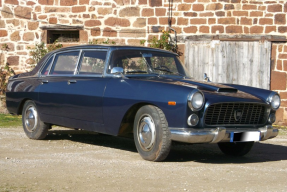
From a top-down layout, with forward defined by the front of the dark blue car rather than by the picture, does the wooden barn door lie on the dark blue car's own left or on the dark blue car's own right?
on the dark blue car's own left

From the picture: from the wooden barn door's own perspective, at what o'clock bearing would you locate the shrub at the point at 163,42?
The shrub is roughly at 3 o'clock from the wooden barn door.

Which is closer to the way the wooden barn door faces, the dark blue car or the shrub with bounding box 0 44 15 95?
the dark blue car

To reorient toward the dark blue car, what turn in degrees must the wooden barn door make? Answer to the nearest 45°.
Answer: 0° — it already faces it

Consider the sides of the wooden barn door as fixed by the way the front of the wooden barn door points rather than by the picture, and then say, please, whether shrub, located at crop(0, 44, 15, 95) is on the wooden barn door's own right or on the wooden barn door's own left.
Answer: on the wooden barn door's own right

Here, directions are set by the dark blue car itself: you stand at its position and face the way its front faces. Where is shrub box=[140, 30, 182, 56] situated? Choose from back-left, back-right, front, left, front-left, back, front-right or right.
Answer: back-left

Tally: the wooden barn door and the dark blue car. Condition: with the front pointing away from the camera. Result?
0

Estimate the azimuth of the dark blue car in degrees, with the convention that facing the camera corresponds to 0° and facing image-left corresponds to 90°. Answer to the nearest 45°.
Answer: approximately 315°

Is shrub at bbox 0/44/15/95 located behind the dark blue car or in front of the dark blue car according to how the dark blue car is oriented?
behind

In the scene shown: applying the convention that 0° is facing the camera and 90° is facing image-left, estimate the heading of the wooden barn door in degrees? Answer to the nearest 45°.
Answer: approximately 0°

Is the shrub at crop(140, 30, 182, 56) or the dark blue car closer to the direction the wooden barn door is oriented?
the dark blue car
